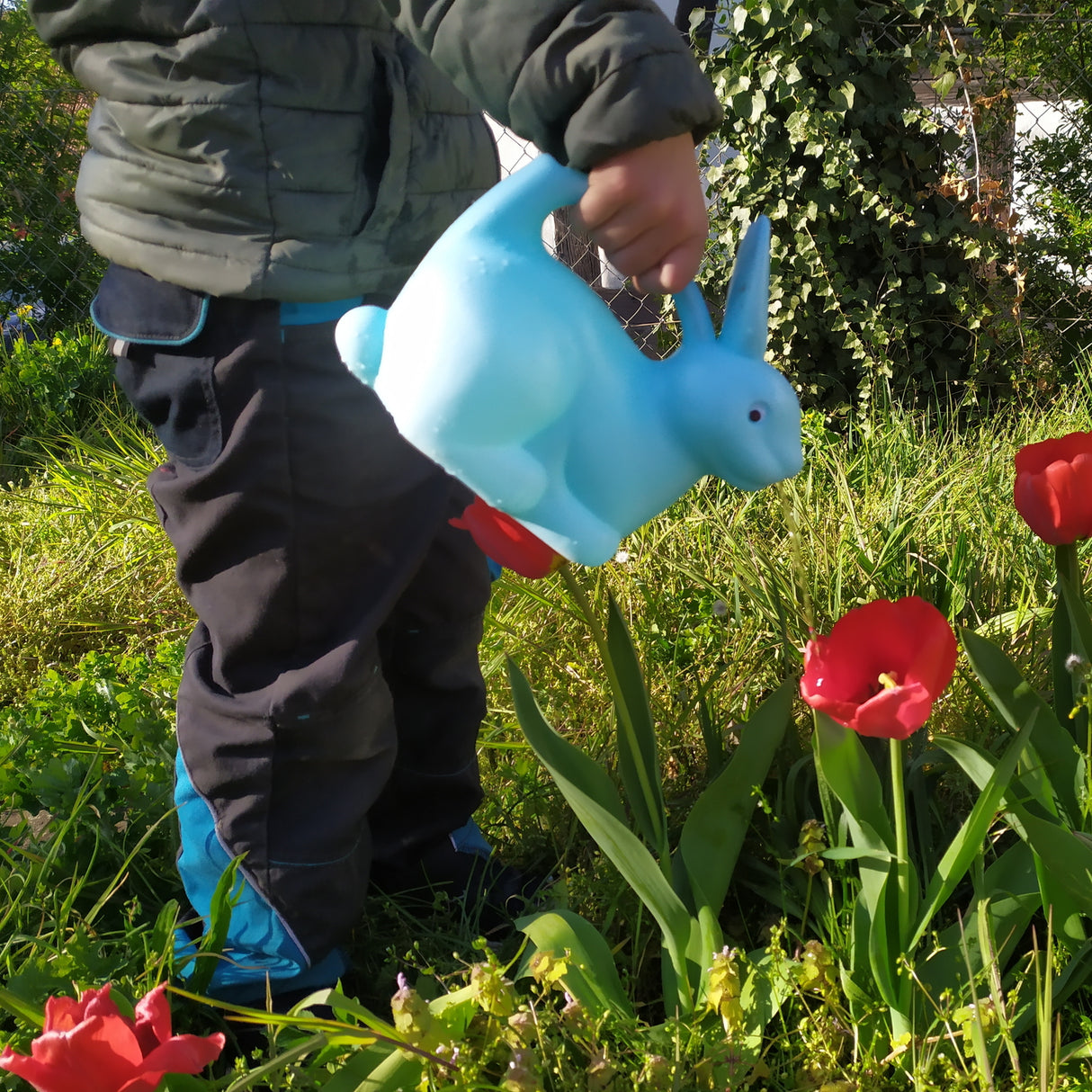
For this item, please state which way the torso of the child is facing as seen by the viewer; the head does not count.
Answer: to the viewer's right

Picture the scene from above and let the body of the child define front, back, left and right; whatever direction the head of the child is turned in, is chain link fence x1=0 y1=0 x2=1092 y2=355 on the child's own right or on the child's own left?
on the child's own left

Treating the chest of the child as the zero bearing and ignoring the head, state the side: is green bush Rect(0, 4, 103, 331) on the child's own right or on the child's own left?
on the child's own left

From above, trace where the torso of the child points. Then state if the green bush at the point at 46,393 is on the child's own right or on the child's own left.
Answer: on the child's own left
